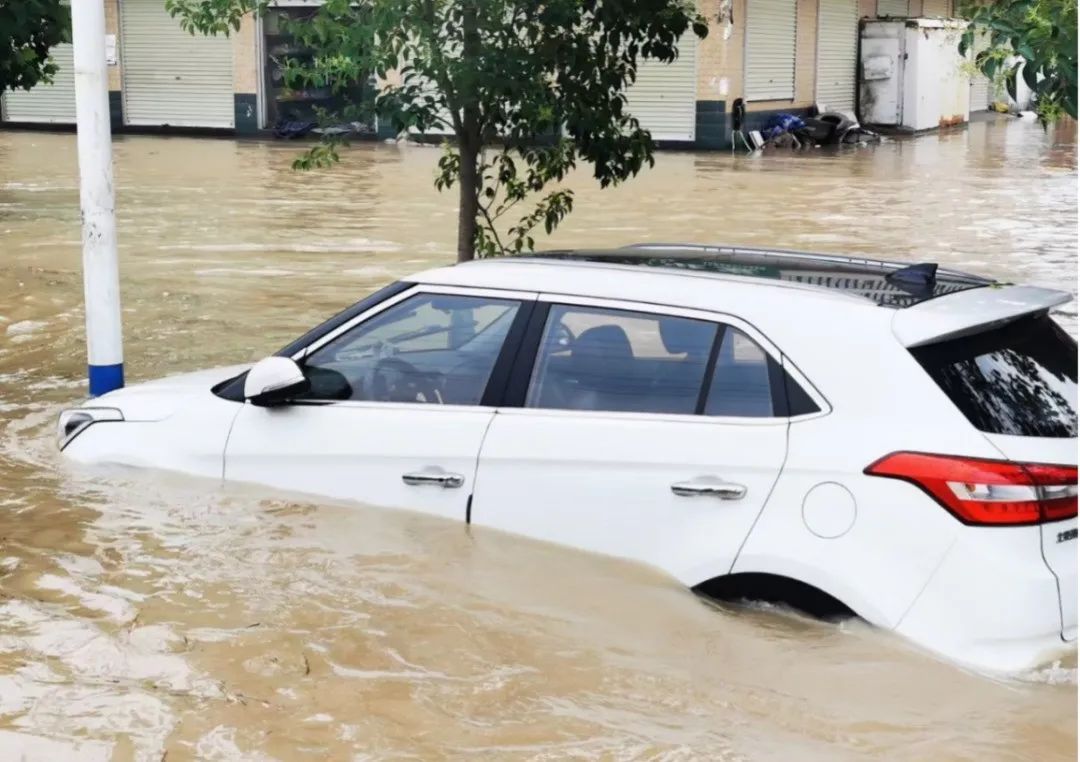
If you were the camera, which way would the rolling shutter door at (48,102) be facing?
facing the viewer

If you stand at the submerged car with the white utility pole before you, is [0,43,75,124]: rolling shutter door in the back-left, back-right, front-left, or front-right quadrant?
front-right

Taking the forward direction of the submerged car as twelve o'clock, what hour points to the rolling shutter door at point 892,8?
The rolling shutter door is roughly at 2 o'clock from the submerged car.

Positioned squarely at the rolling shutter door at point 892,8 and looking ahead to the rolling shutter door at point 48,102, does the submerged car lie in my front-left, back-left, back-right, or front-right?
front-left

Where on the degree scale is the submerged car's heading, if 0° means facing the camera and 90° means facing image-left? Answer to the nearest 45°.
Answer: approximately 135°

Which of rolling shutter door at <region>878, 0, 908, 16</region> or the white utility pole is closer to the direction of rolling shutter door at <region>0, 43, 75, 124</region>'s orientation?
the white utility pole

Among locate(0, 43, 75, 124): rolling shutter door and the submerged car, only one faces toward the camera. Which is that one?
the rolling shutter door

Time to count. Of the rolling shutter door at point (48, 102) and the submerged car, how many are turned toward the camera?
1

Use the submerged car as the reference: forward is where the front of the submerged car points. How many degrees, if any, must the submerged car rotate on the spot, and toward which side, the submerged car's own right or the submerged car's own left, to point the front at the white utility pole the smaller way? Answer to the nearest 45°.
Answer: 0° — it already faces it

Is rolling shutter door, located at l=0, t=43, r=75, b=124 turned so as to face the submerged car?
yes

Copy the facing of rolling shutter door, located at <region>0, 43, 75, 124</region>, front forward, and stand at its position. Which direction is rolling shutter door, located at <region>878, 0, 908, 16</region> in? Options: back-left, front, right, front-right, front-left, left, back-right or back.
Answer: left

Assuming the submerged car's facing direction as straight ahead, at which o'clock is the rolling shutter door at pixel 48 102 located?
The rolling shutter door is roughly at 1 o'clock from the submerged car.

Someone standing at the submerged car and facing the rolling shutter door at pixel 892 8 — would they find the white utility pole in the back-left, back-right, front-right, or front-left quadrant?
front-left

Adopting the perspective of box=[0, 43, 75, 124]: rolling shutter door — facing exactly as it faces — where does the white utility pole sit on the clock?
The white utility pole is roughly at 12 o'clock from the rolling shutter door.

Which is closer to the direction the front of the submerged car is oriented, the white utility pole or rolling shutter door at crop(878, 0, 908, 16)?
the white utility pole
